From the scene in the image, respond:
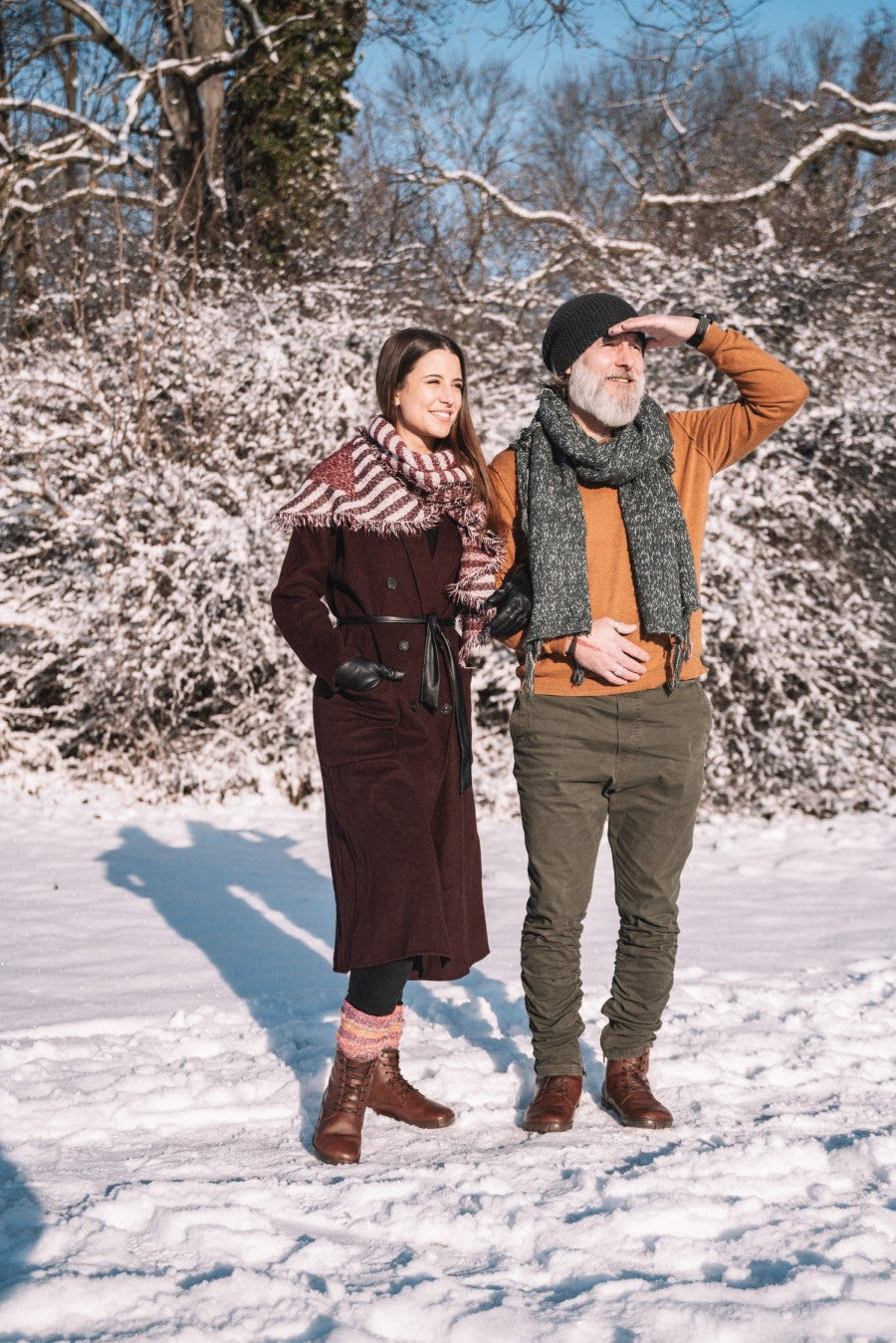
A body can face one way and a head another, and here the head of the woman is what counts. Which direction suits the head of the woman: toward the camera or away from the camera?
toward the camera

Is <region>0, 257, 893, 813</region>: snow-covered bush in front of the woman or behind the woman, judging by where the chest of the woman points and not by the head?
behind

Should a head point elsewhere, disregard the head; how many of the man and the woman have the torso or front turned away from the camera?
0

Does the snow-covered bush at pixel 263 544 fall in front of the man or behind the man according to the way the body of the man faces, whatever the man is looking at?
behind

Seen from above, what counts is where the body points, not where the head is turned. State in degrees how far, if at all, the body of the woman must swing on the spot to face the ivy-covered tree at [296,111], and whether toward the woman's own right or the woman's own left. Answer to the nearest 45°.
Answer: approximately 135° to the woman's own left

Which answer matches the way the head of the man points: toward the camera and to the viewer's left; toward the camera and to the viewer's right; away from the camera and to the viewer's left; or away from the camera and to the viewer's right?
toward the camera and to the viewer's right

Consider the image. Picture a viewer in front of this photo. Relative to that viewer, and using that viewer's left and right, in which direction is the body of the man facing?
facing the viewer

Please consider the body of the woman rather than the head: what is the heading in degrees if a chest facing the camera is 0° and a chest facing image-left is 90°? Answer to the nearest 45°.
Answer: approximately 315°
